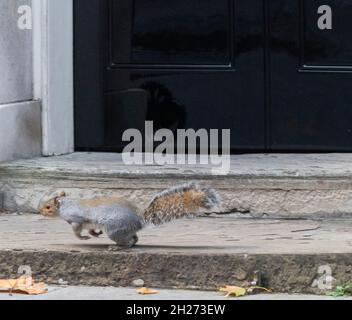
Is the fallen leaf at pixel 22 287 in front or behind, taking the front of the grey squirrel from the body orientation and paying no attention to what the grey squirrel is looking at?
in front

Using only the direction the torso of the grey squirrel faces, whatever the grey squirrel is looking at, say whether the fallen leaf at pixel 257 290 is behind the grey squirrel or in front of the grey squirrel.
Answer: behind

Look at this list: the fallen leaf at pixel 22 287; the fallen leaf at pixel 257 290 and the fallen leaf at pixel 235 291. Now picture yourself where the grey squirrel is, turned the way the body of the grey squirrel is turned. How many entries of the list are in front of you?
1

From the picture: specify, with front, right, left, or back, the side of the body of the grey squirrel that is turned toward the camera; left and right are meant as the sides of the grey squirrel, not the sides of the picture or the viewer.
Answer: left

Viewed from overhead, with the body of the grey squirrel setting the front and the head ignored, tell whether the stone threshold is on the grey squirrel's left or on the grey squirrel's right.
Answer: on the grey squirrel's right

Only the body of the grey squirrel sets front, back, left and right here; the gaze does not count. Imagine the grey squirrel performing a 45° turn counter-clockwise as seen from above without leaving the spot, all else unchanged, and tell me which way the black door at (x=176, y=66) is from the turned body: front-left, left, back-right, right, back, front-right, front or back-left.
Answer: back-right
